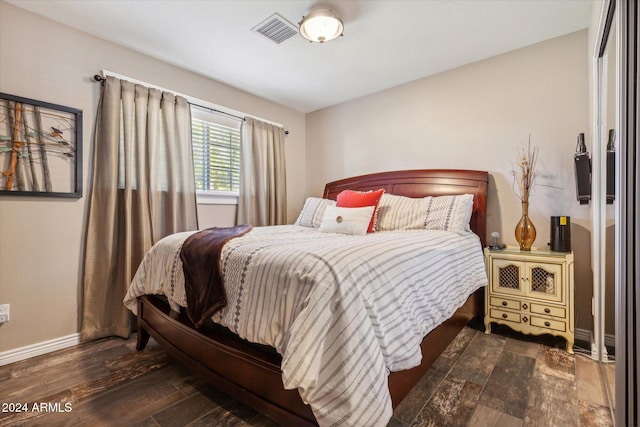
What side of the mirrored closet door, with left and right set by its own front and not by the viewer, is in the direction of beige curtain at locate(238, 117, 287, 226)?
front

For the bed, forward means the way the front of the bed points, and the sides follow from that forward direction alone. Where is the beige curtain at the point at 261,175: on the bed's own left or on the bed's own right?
on the bed's own right

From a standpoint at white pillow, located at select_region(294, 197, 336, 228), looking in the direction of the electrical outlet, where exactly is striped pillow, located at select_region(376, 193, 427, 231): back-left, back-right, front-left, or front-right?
back-left

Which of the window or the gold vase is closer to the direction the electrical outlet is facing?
the gold vase

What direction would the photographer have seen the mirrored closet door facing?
facing to the left of the viewer

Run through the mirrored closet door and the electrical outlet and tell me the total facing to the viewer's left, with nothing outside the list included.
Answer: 1

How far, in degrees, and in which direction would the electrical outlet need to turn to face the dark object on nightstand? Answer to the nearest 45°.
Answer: approximately 45° to its left

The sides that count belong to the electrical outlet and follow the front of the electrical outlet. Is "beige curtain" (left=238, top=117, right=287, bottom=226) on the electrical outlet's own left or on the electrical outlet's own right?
on the electrical outlet's own left
